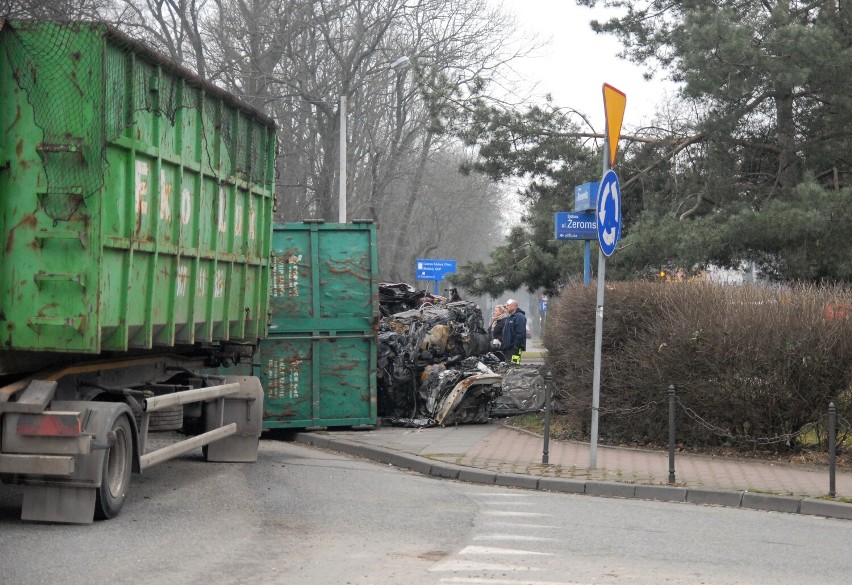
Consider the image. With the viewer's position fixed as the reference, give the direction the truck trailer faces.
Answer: facing away from the viewer and to the right of the viewer

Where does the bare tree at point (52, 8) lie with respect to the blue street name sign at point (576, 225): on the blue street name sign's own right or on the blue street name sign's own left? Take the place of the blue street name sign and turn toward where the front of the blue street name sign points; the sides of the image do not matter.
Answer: on the blue street name sign's own right

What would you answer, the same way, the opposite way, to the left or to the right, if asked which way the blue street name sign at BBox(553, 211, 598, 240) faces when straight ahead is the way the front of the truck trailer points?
the opposite way

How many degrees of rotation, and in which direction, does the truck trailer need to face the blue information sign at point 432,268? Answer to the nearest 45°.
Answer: approximately 45° to its left

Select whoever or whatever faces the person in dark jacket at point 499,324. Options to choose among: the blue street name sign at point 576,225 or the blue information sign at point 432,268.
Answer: the blue information sign at point 432,268

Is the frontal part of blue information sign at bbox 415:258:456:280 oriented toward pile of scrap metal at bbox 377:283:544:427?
yes

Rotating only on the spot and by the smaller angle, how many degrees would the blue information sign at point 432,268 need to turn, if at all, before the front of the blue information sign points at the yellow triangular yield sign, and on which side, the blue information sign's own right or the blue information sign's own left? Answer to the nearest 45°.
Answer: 0° — it already faces it

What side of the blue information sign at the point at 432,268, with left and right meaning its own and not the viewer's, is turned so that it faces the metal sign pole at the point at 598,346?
front

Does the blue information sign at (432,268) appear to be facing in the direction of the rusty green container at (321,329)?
yes

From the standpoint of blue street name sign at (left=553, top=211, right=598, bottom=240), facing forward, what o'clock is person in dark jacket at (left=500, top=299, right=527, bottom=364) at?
The person in dark jacket is roughly at 5 o'clock from the blue street name sign.

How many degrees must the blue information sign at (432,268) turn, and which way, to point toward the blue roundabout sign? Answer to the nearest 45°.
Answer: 0° — it already faces it
